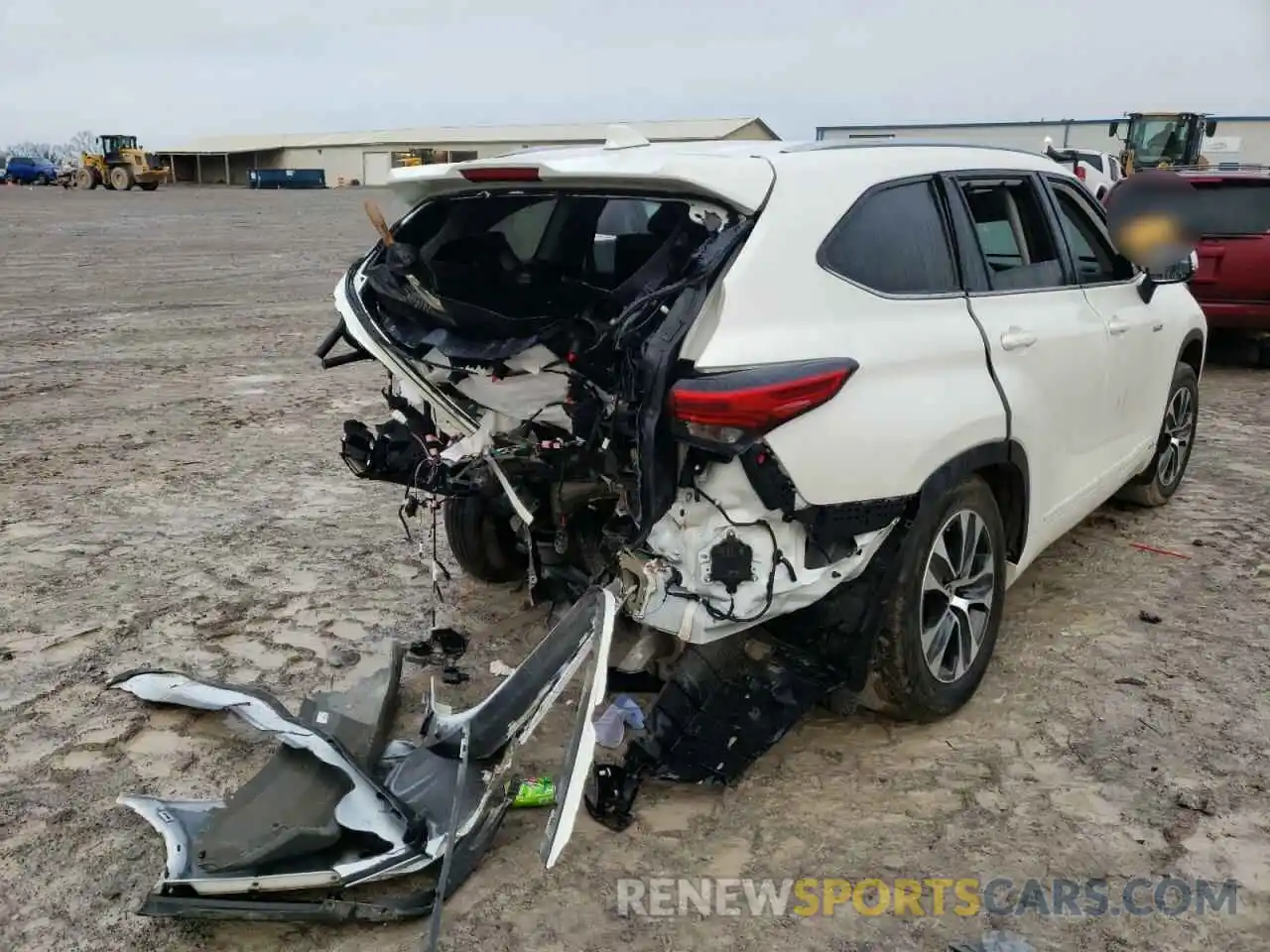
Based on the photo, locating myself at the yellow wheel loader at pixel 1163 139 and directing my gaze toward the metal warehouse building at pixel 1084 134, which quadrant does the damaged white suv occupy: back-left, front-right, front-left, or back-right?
back-left

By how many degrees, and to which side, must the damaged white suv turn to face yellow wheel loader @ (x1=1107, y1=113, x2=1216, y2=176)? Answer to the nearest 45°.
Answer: approximately 45° to its left

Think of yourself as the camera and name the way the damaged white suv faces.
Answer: facing away from the viewer and to the right of the viewer

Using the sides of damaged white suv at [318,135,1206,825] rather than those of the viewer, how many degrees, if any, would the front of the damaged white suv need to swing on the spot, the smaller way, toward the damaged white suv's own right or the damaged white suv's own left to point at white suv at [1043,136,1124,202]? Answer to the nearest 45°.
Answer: approximately 45° to the damaged white suv's own left

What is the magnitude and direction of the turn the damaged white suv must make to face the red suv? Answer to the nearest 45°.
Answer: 0° — it already faces it

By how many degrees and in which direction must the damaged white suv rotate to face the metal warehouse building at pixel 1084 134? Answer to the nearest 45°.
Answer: approximately 45° to its left
